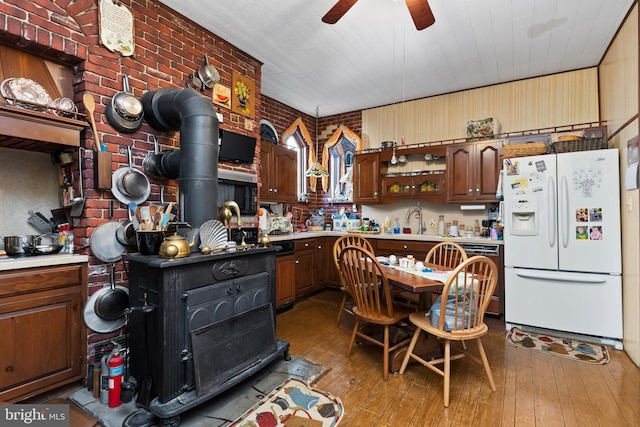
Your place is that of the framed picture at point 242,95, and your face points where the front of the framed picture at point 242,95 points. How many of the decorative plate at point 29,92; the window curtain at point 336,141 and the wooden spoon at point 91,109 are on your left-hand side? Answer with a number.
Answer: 1

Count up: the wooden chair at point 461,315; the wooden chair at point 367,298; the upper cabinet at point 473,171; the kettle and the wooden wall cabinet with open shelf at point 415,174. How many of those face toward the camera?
2

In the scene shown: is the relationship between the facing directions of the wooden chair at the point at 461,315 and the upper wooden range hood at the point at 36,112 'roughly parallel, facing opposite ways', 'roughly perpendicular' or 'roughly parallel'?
roughly perpendicular

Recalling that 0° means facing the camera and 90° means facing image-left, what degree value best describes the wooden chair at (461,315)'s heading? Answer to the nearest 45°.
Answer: approximately 135°

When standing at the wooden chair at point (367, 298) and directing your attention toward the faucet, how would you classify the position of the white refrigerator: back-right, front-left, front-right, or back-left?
front-right

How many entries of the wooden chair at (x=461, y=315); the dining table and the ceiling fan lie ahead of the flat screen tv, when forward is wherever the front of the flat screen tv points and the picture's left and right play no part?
3

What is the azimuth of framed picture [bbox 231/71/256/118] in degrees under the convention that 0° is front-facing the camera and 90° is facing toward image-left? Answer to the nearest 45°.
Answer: approximately 315°

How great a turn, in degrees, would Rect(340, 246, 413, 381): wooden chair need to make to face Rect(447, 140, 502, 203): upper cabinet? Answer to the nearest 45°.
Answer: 0° — it already faces it

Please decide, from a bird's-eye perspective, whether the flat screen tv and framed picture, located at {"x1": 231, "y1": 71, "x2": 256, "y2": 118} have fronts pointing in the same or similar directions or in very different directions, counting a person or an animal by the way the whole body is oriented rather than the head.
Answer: same or similar directions

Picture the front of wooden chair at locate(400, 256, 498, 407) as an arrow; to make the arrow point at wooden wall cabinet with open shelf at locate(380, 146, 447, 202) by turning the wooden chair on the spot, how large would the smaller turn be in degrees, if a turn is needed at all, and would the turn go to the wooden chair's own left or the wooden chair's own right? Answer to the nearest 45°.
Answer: approximately 45° to the wooden chair's own right

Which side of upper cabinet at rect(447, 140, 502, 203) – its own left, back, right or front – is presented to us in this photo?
front

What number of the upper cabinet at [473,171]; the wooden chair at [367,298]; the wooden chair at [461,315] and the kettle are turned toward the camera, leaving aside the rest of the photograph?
1

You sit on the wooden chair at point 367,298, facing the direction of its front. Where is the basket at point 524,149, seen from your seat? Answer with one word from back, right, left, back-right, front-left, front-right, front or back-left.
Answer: front

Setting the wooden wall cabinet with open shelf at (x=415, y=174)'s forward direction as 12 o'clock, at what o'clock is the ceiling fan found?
The ceiling fan is roughly at 12 o'clock from the wooden wall cabinet with open shelf.

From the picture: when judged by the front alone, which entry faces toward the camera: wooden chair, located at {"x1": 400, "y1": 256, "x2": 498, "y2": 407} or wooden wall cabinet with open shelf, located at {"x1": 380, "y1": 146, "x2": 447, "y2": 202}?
the wooden wall cabinet with open shelf

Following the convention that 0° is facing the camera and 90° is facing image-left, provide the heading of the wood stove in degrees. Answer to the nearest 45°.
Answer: approximately 315°

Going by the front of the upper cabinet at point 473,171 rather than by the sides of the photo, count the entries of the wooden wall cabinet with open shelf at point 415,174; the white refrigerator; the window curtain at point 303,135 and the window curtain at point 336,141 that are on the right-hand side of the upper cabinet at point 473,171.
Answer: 3
